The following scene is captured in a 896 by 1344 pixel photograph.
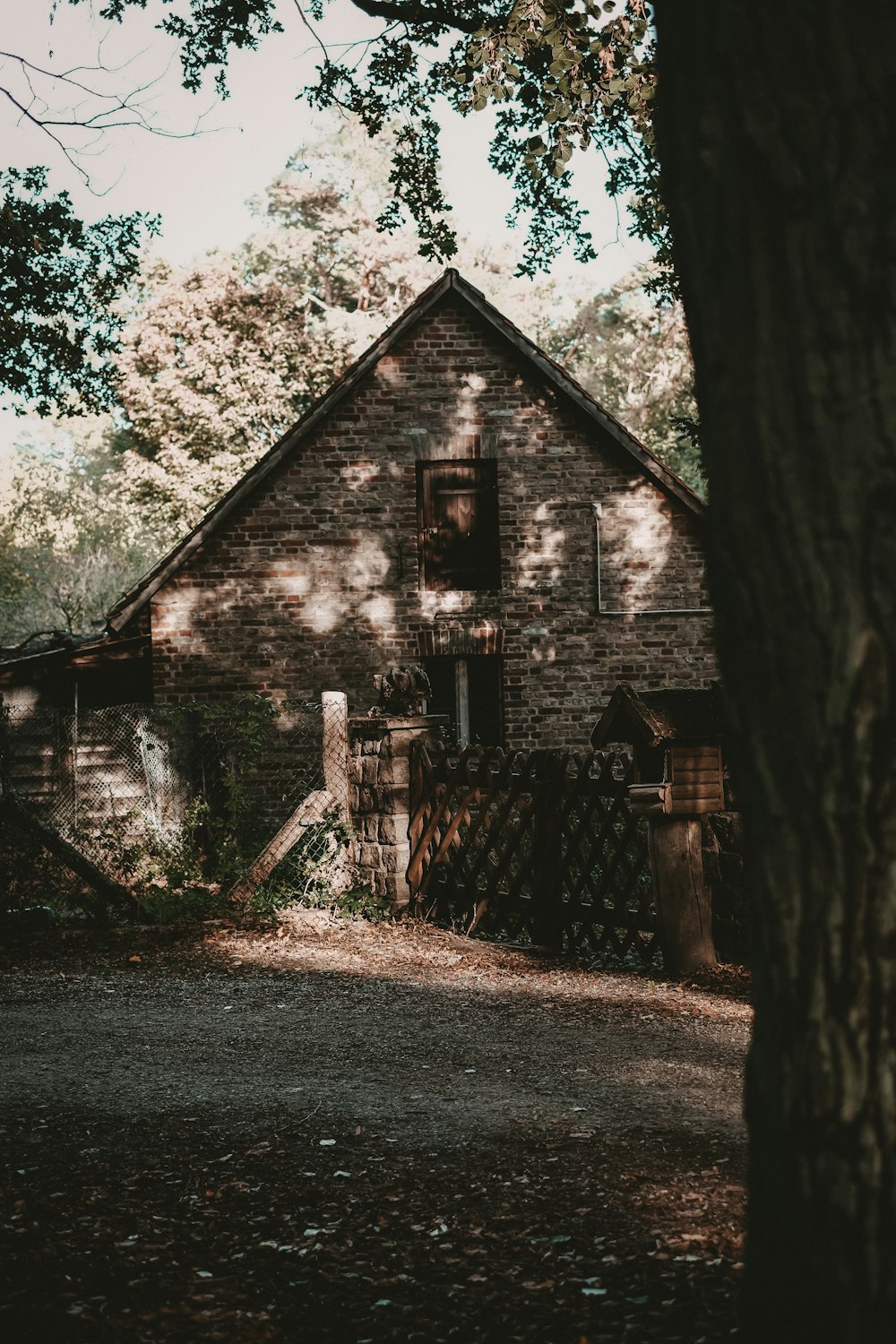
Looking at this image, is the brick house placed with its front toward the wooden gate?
yes

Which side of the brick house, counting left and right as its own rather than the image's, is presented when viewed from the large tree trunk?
front

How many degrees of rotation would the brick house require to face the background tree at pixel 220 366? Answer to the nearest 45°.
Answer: approximately 180°

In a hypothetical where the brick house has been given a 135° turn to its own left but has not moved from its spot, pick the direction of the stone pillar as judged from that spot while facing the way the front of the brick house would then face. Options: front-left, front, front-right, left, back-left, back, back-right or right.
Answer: back-right

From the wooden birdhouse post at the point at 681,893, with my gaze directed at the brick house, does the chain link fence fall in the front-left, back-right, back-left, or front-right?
front-left

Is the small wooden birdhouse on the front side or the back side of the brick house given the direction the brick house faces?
on the front side

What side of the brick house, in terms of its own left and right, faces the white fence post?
front

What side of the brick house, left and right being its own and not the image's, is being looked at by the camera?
front

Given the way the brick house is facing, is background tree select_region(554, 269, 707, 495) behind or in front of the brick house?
behind

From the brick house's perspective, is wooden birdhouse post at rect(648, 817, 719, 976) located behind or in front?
in front

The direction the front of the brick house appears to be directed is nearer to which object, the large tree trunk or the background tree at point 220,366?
the large tree trunk
